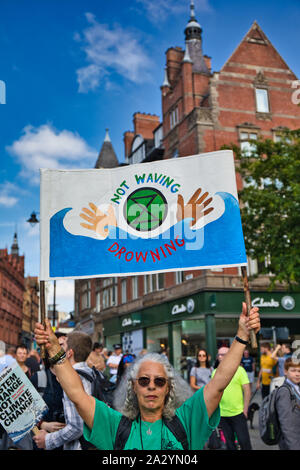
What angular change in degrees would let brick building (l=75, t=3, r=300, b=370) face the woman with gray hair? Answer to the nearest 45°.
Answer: approximately 45° to its left

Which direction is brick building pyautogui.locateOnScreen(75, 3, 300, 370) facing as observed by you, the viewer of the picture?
facing the viewer and to the left of the viewer

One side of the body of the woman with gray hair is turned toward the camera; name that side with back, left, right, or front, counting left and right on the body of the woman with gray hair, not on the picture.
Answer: front

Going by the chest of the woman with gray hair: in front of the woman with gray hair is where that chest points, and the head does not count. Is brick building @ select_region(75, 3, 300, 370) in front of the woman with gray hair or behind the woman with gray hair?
behind

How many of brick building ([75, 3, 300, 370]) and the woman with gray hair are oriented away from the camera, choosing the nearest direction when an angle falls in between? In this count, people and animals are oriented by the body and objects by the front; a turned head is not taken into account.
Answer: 0
